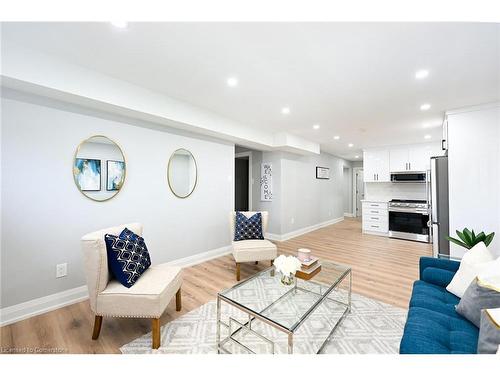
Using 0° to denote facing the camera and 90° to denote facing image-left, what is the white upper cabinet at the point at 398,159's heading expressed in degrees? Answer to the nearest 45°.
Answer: approximately 0°

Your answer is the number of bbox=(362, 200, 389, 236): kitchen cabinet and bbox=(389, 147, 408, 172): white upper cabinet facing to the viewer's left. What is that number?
0

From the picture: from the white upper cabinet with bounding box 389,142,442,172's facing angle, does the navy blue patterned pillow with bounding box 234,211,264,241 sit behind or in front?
in front

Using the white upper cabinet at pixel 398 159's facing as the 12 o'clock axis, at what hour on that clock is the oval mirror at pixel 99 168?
The oval mirror is roughly at 1 o'clock from the white upper cabinet.

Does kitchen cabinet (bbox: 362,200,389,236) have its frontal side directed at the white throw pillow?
yes
